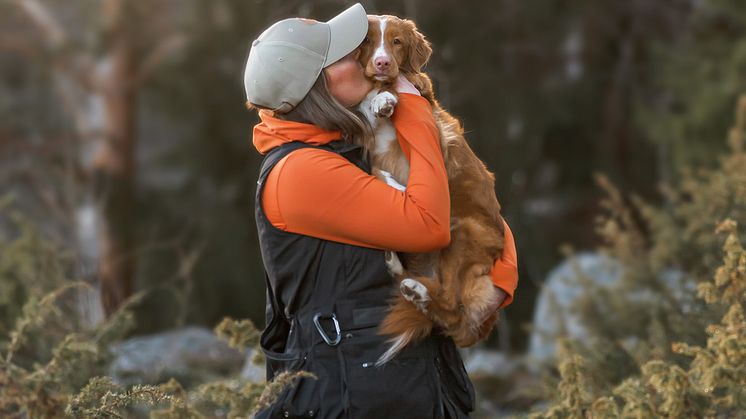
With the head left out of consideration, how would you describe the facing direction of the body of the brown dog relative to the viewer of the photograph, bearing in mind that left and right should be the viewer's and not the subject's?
facing the viewer and to the left of the viewer

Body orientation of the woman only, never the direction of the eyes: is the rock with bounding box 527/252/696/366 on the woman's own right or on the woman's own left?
on the woman's own left

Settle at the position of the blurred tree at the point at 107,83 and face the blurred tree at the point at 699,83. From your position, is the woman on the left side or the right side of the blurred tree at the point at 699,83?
right

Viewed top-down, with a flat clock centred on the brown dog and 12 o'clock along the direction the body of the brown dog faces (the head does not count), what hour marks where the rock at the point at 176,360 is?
The rock is roughly at 4 o'clock from the brown dog.

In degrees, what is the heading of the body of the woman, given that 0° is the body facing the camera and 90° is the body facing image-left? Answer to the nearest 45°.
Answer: approximately 270°

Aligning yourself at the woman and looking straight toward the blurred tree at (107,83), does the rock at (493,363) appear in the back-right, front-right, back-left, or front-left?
front-right

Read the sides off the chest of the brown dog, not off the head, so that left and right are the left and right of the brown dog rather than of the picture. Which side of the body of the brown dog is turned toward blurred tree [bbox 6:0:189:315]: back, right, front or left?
right
